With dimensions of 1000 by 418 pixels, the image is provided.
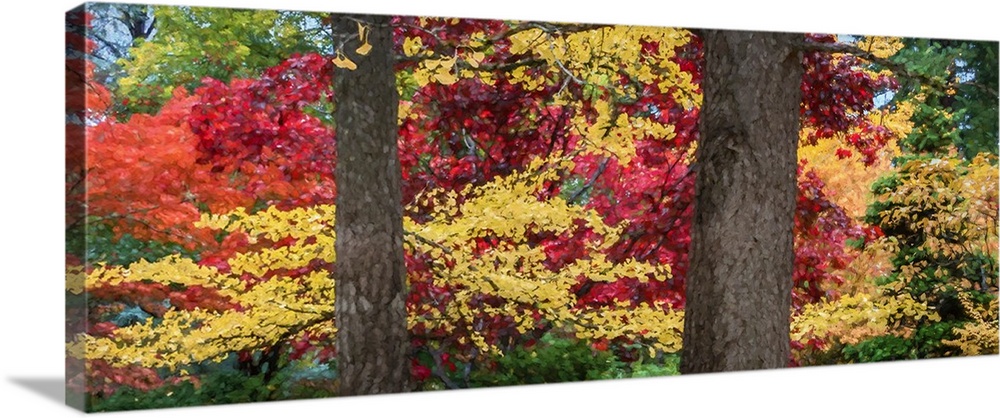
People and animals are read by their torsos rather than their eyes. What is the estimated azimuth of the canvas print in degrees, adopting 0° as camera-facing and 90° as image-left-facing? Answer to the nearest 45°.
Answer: approximately 315°
